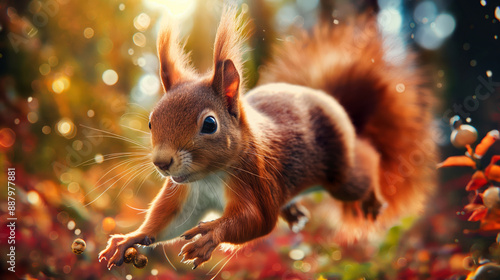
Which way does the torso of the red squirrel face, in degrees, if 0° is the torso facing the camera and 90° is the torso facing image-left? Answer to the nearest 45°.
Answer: approximately 45°
